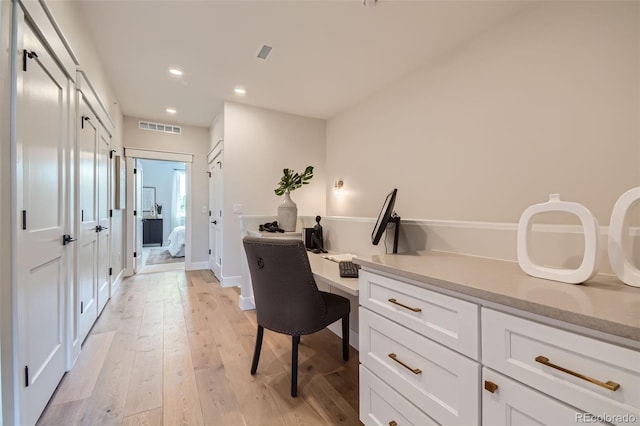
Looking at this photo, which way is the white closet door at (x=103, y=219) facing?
to the viewer's right

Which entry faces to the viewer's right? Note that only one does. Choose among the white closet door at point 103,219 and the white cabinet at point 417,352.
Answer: the white closet door

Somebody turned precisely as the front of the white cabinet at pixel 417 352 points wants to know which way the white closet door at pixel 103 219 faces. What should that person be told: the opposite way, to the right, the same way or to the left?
the opposite way

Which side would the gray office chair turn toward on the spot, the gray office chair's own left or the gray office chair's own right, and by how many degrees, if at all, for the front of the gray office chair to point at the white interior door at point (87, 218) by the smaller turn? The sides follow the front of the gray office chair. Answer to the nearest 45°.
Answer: approximately 90° to the gray office chair's own left

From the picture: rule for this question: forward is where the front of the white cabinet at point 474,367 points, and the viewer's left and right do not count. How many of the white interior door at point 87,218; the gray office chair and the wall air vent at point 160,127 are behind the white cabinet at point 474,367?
0

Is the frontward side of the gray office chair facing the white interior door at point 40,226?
no

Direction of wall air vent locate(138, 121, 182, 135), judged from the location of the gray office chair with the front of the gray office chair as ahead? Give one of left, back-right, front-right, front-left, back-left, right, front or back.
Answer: left

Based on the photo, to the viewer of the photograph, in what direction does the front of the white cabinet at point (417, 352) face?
facing the viewer and to the left of the viewer

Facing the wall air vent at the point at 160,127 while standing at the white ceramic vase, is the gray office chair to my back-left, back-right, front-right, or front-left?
back-left

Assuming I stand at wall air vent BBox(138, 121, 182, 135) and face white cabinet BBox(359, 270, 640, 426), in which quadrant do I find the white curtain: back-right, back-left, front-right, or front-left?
back-left

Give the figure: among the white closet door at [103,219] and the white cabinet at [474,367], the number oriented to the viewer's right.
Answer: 1

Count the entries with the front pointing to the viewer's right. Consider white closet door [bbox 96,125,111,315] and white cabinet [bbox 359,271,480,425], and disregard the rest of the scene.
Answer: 1

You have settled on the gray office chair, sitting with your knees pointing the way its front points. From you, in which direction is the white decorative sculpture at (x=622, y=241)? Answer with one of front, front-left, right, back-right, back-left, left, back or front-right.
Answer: right

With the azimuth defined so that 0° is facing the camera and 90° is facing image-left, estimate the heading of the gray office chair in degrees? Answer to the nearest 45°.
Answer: approximately 225°

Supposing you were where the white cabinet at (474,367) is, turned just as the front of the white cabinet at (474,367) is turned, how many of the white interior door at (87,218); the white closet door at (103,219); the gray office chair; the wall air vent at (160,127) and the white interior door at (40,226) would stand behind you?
0
